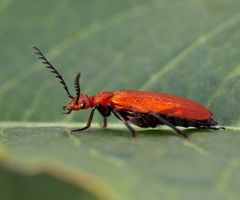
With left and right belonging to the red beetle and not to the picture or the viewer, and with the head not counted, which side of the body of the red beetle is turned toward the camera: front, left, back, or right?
left
